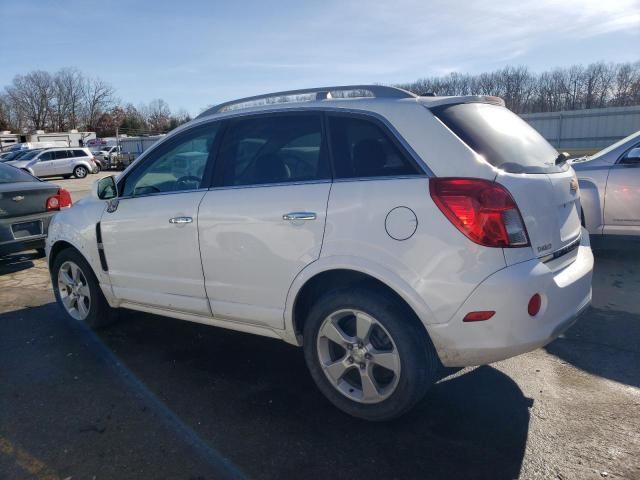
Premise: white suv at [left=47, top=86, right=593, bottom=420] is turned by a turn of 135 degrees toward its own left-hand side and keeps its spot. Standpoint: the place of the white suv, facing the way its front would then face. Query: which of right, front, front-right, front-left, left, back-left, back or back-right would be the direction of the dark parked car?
back-right

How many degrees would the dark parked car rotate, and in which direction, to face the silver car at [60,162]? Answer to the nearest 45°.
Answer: approximately 45° to its right

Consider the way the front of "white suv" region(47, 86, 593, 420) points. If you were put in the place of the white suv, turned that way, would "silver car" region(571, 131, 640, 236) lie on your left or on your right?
on your right

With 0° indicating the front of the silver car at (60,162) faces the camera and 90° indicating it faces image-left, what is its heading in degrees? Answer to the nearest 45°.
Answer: approximately 90°

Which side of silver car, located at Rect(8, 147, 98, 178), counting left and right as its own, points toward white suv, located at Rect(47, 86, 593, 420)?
left

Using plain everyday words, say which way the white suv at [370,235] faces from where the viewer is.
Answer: facing away from the viewer and to the left of the viewer

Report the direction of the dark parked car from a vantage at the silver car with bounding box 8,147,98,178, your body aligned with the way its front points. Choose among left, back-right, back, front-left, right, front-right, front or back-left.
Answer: left

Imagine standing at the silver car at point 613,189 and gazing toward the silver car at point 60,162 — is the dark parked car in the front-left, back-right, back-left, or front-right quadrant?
front-left

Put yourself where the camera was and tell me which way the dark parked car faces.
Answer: facing away from the viewer and to the left of the viewer
